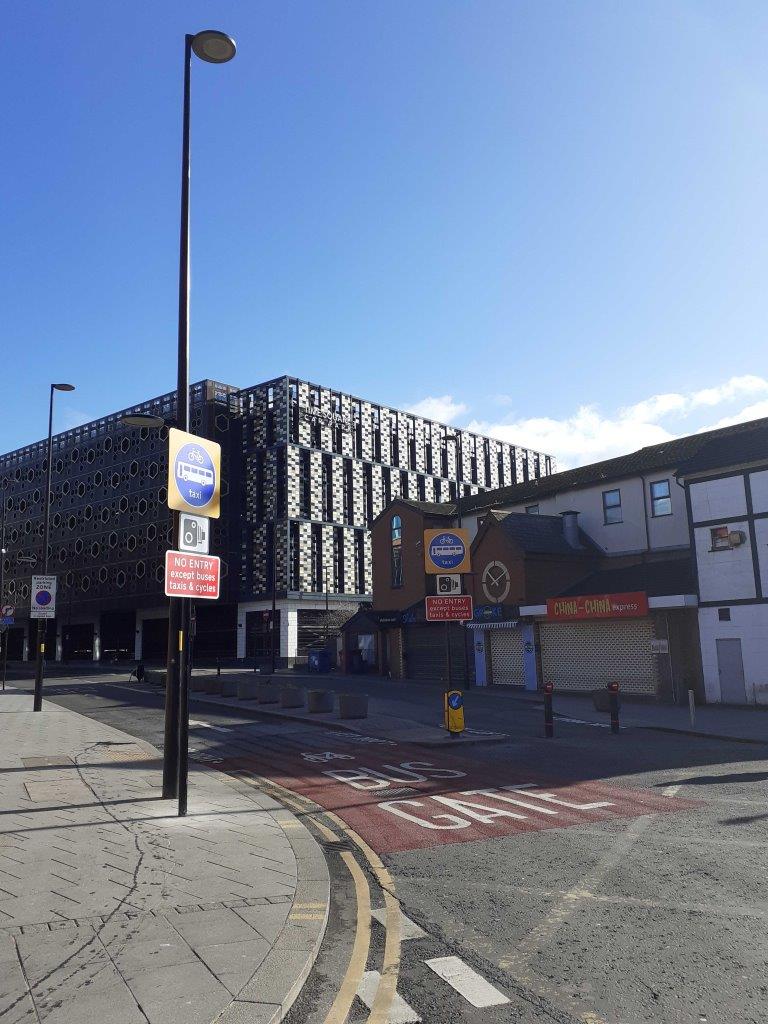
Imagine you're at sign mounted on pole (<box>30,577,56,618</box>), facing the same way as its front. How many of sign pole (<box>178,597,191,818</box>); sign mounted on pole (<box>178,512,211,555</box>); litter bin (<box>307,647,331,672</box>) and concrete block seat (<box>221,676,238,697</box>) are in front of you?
2

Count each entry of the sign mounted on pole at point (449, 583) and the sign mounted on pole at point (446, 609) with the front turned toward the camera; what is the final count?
2

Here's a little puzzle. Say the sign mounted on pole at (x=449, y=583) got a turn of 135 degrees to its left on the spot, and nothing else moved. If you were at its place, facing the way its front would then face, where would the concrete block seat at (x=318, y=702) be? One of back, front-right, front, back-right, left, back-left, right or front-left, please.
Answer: left

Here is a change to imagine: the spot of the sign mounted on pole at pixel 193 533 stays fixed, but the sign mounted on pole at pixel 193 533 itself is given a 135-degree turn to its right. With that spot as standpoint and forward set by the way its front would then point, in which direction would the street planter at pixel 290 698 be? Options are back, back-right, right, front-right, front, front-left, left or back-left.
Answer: right

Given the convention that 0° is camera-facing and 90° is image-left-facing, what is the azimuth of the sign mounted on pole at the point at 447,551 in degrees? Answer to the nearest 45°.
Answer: approximately 0°

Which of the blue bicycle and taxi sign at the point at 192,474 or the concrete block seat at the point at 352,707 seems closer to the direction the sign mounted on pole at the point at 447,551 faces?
the blue bicycle and taxi sign

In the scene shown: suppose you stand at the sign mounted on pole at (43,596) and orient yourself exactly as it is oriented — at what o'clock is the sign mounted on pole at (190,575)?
the sign mounted on pole at (190,575) is roughly at 12 o'clock from the sign mounted on pole at (43,596).

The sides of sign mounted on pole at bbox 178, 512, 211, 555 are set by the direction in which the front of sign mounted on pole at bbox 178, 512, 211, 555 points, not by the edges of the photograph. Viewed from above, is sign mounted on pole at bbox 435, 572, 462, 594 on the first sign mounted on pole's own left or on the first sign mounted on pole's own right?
on the first sign mounted on pole's own left

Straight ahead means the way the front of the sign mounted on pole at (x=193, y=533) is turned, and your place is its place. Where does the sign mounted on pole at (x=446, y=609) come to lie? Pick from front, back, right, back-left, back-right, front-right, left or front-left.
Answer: left

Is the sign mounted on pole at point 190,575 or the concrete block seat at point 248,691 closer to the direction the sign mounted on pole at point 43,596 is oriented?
the sign mounted on pole

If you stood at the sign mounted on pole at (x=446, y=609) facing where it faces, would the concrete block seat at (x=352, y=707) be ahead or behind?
behind

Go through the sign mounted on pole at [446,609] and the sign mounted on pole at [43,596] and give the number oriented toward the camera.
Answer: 2
